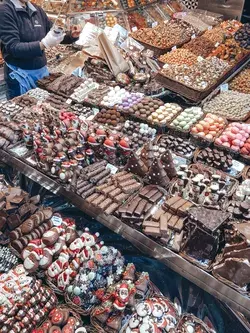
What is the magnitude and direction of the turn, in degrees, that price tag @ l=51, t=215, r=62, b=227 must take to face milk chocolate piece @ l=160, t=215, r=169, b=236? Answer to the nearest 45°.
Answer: approximately 45° to its left

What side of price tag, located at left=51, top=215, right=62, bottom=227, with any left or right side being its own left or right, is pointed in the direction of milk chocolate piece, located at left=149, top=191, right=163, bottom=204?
left

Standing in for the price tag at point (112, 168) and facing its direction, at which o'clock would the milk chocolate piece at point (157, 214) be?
The milk chocolate piece is roughly at 11 o'clock from the price tag.

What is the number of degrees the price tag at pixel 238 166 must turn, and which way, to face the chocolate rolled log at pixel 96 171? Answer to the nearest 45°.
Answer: approximately 45° to its right

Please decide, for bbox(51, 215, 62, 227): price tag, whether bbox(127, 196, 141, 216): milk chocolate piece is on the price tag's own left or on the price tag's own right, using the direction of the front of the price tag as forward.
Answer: on the price tag's own left
